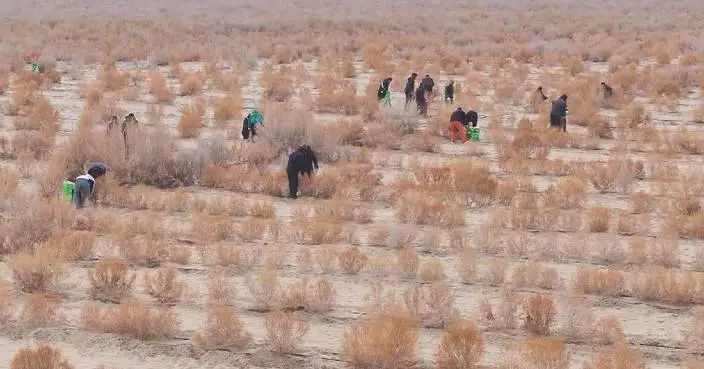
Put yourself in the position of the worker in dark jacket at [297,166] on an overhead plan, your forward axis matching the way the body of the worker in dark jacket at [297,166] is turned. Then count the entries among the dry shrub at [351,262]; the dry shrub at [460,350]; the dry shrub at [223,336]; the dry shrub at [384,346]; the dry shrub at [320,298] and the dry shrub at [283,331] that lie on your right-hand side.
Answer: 6

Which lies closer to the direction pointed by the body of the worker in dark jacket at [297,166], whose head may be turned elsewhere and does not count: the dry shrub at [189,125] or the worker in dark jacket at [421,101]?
the worker in dark jacket

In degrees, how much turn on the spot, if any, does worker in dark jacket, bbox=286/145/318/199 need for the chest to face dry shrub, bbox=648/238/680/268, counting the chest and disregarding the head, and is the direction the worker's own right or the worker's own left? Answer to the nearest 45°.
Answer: approximately 45° to the worker's own right

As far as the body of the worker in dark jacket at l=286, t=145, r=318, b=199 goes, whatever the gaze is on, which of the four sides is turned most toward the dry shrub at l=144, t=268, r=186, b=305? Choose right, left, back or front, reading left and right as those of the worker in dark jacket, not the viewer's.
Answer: right

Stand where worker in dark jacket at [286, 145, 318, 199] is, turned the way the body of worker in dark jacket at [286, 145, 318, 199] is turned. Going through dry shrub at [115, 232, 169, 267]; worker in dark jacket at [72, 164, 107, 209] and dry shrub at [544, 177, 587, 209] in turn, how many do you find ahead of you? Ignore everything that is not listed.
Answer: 1

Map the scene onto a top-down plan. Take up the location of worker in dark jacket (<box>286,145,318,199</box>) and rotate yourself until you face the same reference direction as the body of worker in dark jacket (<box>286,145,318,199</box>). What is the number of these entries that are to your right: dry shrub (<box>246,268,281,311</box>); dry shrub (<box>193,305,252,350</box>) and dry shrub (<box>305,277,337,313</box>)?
3

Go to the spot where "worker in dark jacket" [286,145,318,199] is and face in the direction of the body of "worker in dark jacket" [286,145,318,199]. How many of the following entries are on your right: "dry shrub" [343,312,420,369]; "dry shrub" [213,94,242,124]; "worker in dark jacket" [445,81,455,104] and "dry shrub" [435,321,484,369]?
2

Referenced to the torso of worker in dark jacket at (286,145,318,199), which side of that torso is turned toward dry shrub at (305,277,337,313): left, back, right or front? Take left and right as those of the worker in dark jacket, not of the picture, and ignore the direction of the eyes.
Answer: right

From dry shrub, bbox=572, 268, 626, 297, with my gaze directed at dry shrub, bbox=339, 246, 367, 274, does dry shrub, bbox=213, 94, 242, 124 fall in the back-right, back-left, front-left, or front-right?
front-right

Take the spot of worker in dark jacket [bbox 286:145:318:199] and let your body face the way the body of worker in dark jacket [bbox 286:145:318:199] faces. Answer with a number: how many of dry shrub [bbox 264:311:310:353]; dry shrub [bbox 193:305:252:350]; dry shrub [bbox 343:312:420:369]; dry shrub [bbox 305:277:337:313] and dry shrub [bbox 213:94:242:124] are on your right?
4

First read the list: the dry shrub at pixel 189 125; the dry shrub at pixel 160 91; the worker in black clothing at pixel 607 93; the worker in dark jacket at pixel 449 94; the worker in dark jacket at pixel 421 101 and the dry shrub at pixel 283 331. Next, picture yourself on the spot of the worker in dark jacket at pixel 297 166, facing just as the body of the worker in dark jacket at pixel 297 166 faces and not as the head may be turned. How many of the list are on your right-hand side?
1

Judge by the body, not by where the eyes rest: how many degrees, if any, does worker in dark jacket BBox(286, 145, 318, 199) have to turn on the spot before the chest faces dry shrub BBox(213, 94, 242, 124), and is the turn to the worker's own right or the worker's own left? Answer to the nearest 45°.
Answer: approximately 90° to the worker's own left

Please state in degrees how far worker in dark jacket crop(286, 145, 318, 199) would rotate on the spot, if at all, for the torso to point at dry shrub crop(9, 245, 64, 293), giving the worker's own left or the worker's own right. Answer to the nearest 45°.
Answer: approximately 135° to the worker's own right

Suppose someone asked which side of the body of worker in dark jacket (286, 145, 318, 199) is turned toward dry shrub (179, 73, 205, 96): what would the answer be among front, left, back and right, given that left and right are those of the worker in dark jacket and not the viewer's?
left

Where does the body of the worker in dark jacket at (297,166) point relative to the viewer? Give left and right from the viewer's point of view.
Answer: facing to the right of the viewer

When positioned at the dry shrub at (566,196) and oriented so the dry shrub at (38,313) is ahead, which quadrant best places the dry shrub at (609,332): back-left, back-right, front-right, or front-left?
front-left

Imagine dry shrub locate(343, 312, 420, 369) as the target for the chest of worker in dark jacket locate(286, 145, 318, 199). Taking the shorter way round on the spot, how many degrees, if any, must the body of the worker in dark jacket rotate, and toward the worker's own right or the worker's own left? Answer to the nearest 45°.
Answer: approximately 90° to the worker's own right

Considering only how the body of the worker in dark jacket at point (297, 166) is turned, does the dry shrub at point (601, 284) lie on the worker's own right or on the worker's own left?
on the worker's own right

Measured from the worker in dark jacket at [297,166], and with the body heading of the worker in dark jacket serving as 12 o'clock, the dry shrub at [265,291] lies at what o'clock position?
The dry shrub is roughly at 3 o'clock from the worker in dark jacket.
